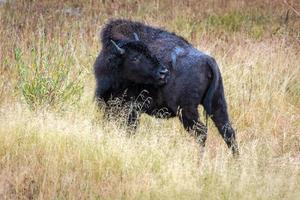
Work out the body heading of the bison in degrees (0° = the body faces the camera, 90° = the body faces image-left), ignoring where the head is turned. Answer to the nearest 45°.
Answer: approximately 135°
